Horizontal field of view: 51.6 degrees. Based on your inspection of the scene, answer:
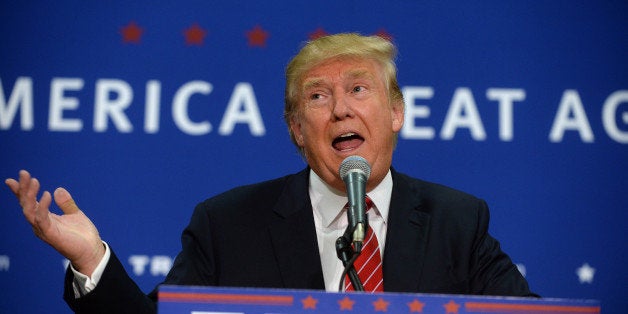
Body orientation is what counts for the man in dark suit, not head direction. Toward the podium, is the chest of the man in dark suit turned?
yes

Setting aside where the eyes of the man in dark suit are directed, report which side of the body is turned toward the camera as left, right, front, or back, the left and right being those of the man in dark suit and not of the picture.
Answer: front

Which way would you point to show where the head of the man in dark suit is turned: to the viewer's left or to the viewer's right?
to the viewer's left

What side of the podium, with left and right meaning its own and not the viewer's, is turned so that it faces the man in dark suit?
back

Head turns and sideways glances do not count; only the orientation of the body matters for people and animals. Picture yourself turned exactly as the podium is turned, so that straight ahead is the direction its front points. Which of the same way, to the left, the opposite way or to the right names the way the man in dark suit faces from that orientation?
the same way

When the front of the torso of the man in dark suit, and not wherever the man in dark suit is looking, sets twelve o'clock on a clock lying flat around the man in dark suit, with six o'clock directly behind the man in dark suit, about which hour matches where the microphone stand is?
The microphone stand is roughly at 12 o'clock from the man in dark suit.
